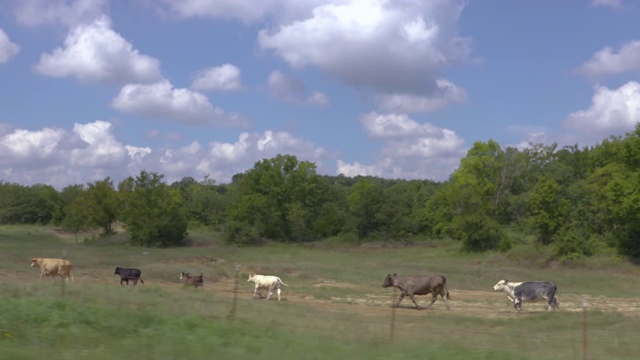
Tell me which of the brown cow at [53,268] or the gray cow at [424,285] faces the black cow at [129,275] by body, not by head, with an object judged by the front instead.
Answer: the gray cow

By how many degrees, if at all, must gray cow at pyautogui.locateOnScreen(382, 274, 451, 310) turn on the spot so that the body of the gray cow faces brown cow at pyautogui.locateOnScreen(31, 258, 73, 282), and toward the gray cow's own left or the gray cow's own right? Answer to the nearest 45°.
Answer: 0° — it already faces it

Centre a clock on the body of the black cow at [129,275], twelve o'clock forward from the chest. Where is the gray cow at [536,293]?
The gray cow is roughly at 7 o'clock from the black cow.

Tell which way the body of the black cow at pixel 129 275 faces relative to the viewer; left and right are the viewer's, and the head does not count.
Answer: facing to the left of the viewer

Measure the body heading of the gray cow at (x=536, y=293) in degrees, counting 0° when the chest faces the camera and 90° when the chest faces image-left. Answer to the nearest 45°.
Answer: approximately 90°

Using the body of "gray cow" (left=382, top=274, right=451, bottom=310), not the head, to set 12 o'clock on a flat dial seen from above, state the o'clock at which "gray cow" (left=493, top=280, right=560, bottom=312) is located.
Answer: "gray cow" (left=493, top=280, right=560, bottom=312) is roughly at 6 o'clock from "gray cow" (left=382, top=274, right=451, bottom=310).

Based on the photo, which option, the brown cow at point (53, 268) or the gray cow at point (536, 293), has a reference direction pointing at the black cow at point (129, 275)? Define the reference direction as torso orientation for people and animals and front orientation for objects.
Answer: the gray cow

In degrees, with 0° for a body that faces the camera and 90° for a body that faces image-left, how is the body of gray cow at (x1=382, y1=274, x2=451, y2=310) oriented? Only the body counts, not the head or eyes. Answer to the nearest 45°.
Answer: approximately 90°

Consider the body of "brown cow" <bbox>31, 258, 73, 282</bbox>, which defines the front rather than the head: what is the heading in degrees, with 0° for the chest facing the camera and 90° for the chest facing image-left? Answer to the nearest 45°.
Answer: approximately 90°

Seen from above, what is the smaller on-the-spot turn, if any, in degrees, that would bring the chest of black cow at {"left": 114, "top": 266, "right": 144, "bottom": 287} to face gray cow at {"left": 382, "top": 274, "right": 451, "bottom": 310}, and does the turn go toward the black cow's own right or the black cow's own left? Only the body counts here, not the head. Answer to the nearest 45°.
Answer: approximately 135° to the black cow's own left

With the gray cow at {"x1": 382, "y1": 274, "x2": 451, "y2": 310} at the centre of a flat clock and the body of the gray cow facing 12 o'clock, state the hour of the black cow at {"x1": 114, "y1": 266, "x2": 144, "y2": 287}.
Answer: The black cow is roughly at 12 o'clock from the gray cow.
